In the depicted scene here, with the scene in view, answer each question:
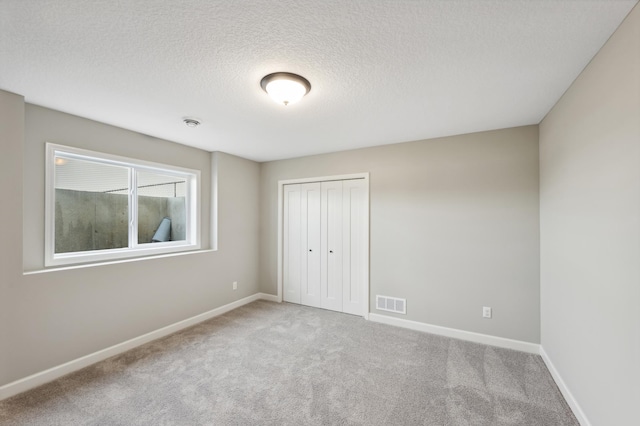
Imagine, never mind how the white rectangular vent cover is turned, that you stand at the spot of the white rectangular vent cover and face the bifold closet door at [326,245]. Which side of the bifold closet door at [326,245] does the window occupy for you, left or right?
left

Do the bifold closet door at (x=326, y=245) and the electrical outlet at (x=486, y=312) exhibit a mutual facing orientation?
no

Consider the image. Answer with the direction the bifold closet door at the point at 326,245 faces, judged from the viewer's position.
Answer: facing the viewer and to the left of the viewer

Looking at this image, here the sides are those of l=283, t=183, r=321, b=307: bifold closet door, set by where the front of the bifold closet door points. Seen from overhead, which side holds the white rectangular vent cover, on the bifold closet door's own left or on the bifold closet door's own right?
on the bifold closet door's own left

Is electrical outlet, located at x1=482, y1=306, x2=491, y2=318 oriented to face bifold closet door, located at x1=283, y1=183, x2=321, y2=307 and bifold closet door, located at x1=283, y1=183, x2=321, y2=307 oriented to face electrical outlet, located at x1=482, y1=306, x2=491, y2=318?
no

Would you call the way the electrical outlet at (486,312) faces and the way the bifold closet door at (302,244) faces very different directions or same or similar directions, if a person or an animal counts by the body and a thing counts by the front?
same or similar directions

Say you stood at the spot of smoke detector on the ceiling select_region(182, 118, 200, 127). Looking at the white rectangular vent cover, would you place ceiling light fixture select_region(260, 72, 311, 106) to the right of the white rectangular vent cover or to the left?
right

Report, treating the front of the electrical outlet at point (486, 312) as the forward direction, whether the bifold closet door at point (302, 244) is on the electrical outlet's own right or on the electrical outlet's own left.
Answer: on the electrical outlet's own right

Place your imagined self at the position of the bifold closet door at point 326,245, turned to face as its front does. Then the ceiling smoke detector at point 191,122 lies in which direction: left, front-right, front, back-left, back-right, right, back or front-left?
front

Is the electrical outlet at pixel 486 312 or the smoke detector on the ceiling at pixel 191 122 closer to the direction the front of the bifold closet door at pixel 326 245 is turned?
the smoke detector on the ceiling

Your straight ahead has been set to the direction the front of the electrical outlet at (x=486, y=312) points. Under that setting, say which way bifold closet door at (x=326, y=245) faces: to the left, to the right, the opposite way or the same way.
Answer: the same way

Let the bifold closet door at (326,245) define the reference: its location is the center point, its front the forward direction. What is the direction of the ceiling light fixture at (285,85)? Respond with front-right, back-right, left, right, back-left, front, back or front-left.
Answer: front-left

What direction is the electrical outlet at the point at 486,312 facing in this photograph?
toward the camera

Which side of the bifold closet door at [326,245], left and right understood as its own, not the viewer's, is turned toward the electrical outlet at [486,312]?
left

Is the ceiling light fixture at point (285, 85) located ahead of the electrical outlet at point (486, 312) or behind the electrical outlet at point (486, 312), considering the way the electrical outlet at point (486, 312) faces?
ahead

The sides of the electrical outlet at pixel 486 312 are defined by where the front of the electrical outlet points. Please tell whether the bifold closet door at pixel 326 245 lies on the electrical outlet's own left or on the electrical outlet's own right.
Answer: on the electrical outlet's own right

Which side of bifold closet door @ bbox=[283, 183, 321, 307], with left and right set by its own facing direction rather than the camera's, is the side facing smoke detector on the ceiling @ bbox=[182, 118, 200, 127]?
front
